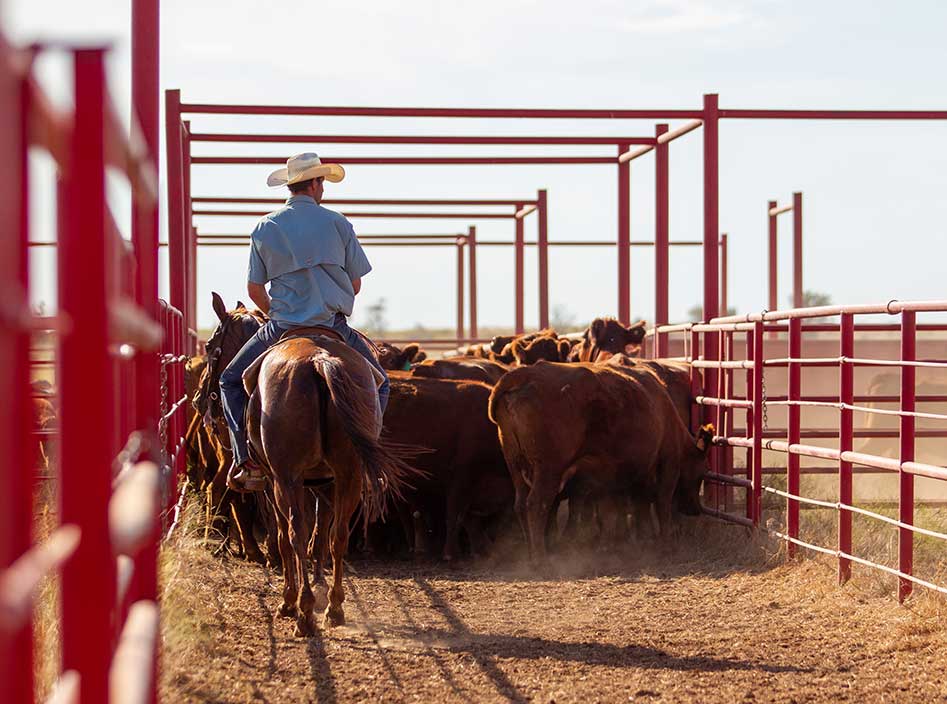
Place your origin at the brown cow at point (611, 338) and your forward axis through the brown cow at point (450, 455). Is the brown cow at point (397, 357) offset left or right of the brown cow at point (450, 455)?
right

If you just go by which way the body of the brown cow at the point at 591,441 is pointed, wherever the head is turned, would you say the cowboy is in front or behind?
behind

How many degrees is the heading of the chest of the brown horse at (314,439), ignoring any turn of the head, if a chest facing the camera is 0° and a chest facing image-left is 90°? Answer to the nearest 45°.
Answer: approximately 180°

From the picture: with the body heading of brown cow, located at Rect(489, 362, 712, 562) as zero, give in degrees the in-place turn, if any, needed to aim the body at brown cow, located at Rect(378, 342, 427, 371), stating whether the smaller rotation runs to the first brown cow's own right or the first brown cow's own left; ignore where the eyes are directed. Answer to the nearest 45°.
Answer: approximately 90° to the first brown cow's own left

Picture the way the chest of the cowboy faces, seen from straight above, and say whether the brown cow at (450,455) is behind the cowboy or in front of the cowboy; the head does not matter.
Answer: in front

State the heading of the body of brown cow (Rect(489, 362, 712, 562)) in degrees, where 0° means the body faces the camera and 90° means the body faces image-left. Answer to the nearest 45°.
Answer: approximately 225°

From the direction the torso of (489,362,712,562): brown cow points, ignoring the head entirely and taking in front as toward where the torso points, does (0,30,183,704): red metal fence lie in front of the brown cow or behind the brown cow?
behind

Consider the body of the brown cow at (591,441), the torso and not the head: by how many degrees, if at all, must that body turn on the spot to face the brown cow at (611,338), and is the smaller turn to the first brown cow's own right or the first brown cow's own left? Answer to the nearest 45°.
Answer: approximately 45° to the first brown cow's own left

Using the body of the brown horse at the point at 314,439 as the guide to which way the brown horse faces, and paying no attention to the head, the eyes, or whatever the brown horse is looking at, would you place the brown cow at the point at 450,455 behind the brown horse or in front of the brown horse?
in front

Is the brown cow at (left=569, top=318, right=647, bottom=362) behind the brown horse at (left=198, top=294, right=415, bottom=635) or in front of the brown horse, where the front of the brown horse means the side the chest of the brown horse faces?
in front

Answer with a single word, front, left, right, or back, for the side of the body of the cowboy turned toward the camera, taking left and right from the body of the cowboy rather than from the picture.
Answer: back
